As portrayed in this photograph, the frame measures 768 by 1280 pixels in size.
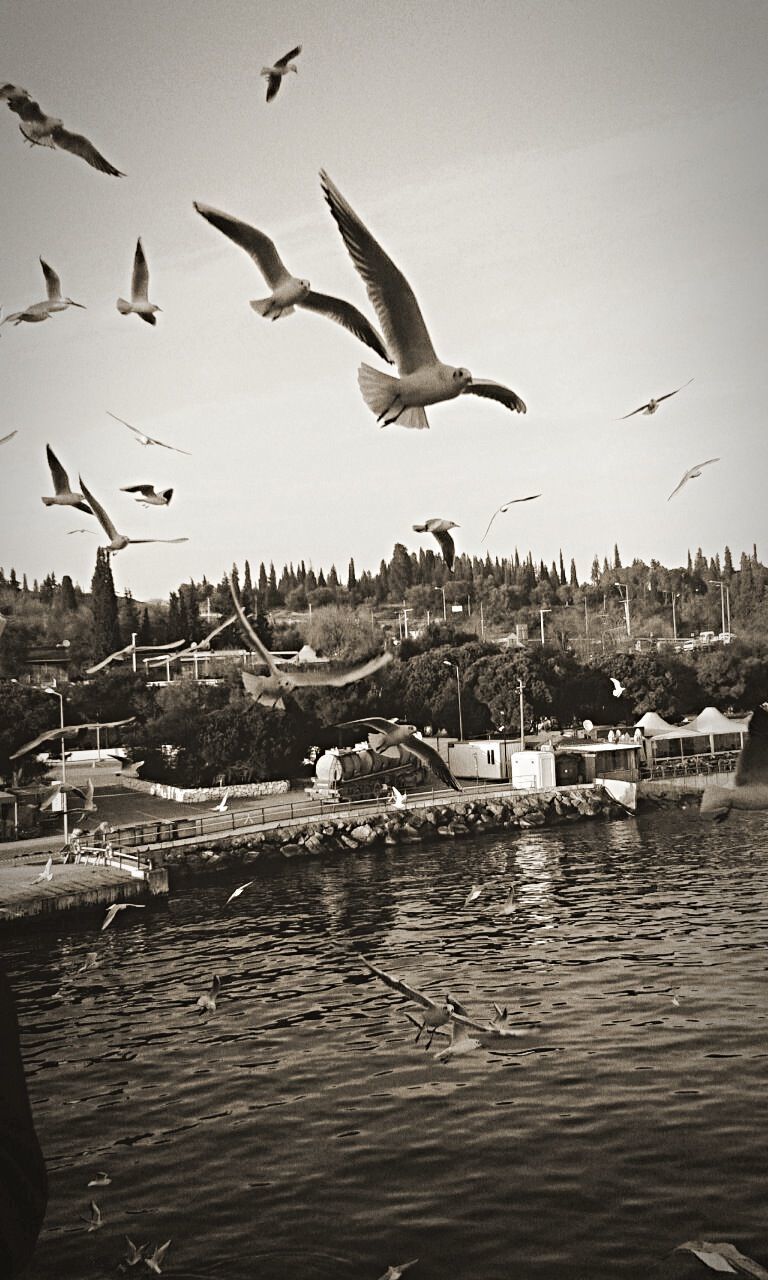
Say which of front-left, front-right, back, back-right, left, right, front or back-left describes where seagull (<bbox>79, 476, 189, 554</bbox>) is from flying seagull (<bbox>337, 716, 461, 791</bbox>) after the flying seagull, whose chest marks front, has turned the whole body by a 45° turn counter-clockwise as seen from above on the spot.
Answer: back-left

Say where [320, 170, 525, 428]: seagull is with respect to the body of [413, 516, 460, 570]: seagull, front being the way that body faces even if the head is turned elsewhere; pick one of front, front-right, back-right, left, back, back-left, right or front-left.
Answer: right

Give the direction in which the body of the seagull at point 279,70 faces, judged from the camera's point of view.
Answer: to the viewer's right
